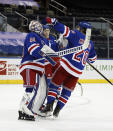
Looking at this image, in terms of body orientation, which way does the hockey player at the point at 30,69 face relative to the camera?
to the viewer's right

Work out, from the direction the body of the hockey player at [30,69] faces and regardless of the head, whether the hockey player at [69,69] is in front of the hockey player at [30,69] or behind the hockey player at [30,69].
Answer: in front

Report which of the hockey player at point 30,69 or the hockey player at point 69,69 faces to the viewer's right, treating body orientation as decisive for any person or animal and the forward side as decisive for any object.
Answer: the hockey player at point 30,69

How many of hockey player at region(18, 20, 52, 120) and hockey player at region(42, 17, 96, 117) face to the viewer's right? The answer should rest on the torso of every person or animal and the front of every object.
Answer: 1
